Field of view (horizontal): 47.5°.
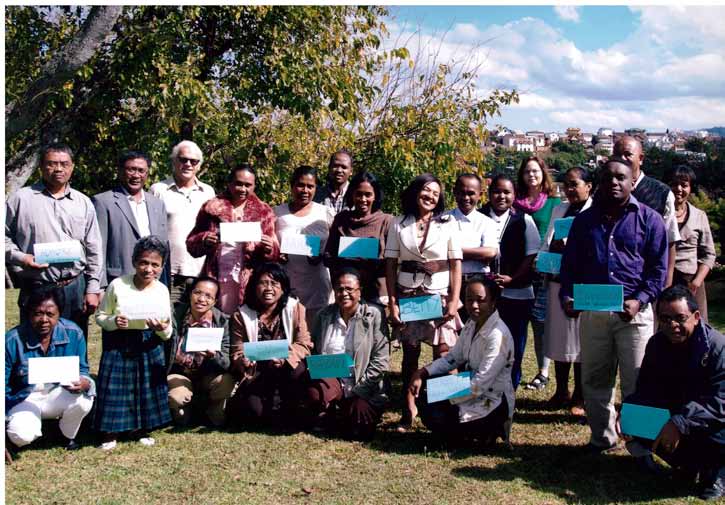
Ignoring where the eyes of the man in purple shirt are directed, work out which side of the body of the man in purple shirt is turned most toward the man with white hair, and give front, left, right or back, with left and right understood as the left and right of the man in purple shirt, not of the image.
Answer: right

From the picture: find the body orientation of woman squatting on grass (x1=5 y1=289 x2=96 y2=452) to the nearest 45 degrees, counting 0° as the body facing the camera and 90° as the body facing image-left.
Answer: approximately 0°

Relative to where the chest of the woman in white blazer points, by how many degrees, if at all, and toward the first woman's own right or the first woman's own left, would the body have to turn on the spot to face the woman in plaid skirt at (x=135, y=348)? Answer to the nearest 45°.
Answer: approximately 90° to the first woman's own right

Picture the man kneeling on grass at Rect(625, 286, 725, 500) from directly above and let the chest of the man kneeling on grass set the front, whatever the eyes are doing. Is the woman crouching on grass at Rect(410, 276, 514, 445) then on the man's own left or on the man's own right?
on the man's own right

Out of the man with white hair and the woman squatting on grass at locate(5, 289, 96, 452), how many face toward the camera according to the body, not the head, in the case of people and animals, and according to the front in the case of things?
2

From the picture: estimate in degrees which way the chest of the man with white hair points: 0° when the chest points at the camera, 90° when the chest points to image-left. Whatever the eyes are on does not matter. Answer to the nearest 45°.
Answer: approximately 0°

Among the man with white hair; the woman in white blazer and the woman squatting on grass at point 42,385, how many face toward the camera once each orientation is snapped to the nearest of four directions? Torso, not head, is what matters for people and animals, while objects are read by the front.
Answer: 3
